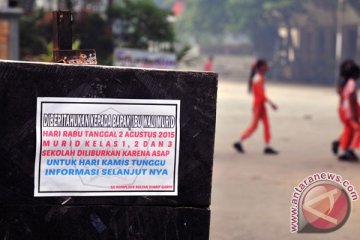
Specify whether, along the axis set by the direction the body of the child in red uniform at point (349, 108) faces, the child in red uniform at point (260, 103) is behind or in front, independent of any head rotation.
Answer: behind

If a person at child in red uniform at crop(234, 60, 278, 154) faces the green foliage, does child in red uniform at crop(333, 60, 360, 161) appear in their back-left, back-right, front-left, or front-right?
back-right
